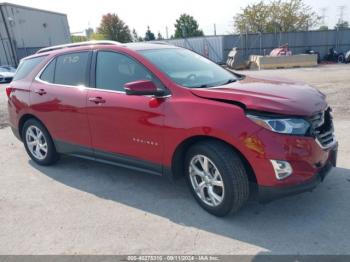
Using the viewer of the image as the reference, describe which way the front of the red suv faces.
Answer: facing the viewer and to the right of the viewer

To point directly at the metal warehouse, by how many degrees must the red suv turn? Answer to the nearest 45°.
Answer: approximately 180°

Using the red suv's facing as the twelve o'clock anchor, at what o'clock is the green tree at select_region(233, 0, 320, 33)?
The green tree is roughly at 8 o'clock from the red suv.
